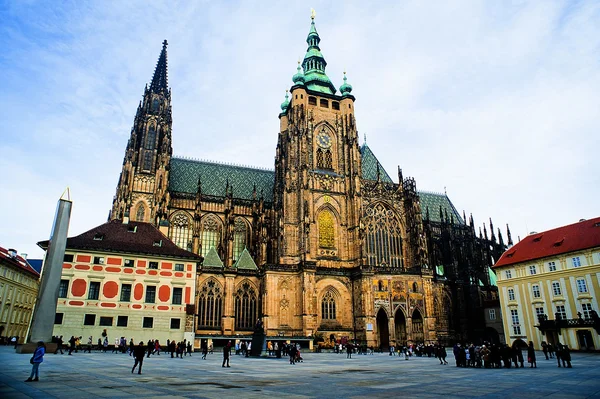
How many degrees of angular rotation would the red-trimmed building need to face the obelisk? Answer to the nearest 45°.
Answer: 0° — it already faces it

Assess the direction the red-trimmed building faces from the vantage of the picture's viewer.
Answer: facing the viewer

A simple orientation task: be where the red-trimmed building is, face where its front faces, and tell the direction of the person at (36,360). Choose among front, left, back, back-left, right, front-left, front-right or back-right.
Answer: front
